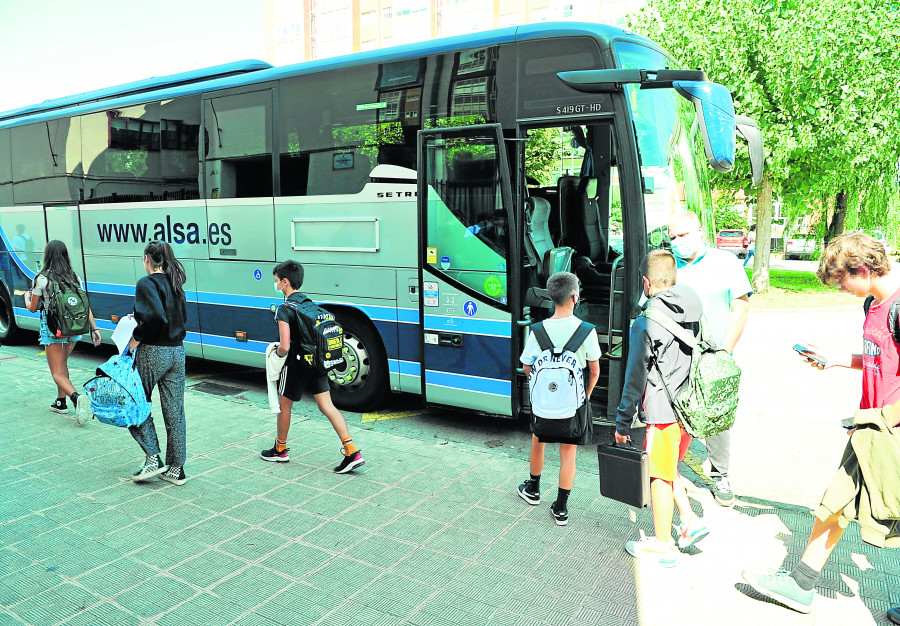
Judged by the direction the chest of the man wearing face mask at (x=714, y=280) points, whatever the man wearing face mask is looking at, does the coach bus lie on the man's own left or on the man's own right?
on the man's own right

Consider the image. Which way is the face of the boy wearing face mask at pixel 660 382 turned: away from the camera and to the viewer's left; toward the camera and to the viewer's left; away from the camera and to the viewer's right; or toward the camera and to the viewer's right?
away from the camera and to the viewer's left

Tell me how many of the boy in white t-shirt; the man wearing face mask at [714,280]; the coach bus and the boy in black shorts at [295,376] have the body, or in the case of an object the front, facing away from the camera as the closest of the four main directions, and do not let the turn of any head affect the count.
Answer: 1

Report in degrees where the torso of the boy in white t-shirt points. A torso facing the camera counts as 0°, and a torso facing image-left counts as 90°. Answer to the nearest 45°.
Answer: approximately 180°

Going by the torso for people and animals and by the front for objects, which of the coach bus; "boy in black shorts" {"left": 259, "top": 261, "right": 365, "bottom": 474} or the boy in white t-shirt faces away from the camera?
the boy in white t-shirt

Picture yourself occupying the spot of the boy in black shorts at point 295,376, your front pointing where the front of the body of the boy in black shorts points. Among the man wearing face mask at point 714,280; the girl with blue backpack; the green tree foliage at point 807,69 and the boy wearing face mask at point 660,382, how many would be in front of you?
1

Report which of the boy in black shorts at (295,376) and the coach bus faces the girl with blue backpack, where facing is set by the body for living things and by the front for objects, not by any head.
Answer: the boy in black shorts

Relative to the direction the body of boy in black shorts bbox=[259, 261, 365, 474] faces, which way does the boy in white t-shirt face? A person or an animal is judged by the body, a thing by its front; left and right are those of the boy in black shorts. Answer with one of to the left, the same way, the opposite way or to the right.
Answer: to the right

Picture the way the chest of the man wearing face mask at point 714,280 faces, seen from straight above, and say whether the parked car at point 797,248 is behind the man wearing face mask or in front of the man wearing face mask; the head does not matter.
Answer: behind

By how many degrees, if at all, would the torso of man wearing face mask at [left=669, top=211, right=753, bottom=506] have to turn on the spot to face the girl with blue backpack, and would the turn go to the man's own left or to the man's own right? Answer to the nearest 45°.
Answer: approximately 45° to the man's own right

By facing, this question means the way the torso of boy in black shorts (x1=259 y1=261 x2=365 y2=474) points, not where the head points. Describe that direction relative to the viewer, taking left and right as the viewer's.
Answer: facing to the left of the viewer

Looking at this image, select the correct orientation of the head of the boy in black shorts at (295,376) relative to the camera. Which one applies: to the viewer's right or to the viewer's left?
to the viewer's left

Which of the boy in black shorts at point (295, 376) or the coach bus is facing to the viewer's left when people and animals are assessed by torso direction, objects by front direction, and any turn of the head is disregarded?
the boy in black shorts

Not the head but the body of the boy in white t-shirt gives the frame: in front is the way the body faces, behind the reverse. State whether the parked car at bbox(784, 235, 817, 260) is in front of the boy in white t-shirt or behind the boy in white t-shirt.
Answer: in front

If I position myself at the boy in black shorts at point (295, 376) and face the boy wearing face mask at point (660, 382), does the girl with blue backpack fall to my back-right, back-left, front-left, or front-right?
back-right

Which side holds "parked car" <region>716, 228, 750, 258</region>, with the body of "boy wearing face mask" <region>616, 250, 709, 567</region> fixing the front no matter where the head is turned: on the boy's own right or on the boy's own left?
on the boy's own right

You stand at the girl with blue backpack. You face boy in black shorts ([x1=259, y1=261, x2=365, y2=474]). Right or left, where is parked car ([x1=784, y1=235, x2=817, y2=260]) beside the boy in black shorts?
left

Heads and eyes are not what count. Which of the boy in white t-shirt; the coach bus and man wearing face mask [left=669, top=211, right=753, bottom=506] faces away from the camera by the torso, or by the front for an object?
the boy in white t-shirt

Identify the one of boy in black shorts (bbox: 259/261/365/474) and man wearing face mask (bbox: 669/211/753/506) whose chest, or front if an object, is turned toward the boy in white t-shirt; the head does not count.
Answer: the man wearing face mask
